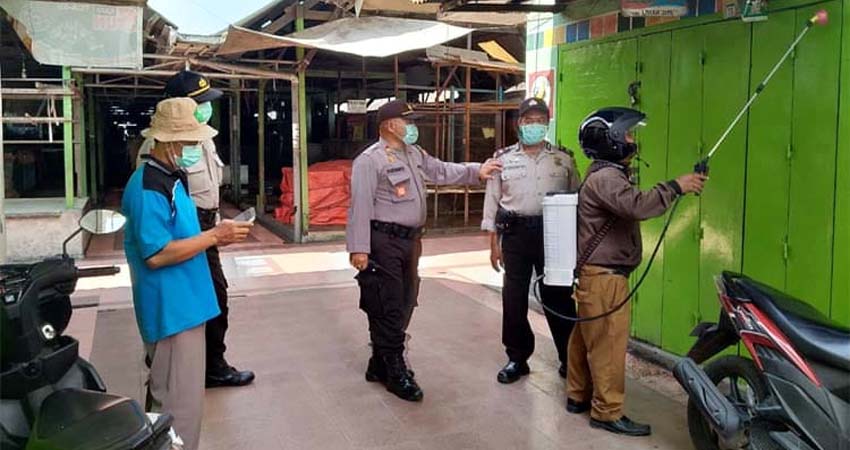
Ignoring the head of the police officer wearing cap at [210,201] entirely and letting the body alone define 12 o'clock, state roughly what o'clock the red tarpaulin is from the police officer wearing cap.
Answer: The red tarpaulin is roughly at 8 o'clock from the police officer wearing cap.

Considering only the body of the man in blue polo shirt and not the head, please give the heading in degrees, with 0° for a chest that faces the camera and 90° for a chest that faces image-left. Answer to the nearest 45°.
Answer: approximately 270°

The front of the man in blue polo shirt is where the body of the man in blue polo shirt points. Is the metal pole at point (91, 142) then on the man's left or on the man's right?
on the man's left

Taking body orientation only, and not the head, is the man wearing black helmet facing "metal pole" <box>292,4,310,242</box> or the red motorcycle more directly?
the red motorcycle

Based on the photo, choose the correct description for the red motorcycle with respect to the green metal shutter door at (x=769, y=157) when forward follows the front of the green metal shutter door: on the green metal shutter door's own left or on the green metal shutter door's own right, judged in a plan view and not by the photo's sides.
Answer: on the green metal shutter door's own left

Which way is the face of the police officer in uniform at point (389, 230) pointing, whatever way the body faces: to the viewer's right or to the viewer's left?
to the viewer's right

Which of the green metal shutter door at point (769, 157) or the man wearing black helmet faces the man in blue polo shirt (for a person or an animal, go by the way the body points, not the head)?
the green metal shutter door

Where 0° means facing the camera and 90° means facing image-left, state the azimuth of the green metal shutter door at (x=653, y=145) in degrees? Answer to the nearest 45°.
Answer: approximately 45°
